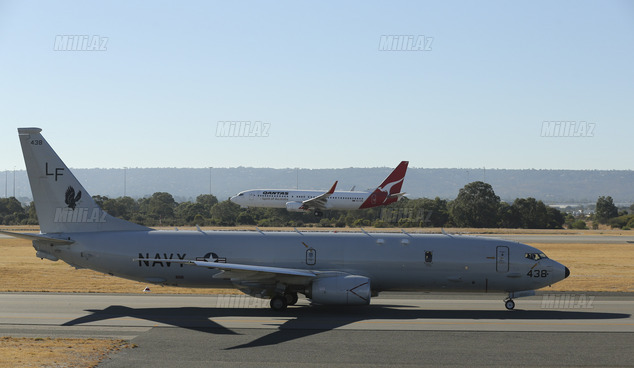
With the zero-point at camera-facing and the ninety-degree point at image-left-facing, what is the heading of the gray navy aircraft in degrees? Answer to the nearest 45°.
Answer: approximately 270°
